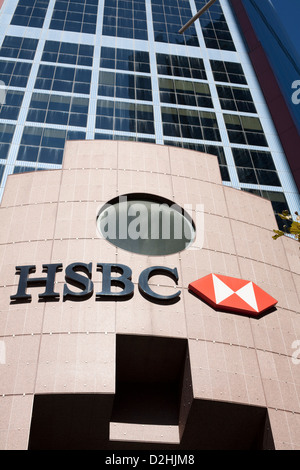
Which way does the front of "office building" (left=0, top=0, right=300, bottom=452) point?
toward the camera
